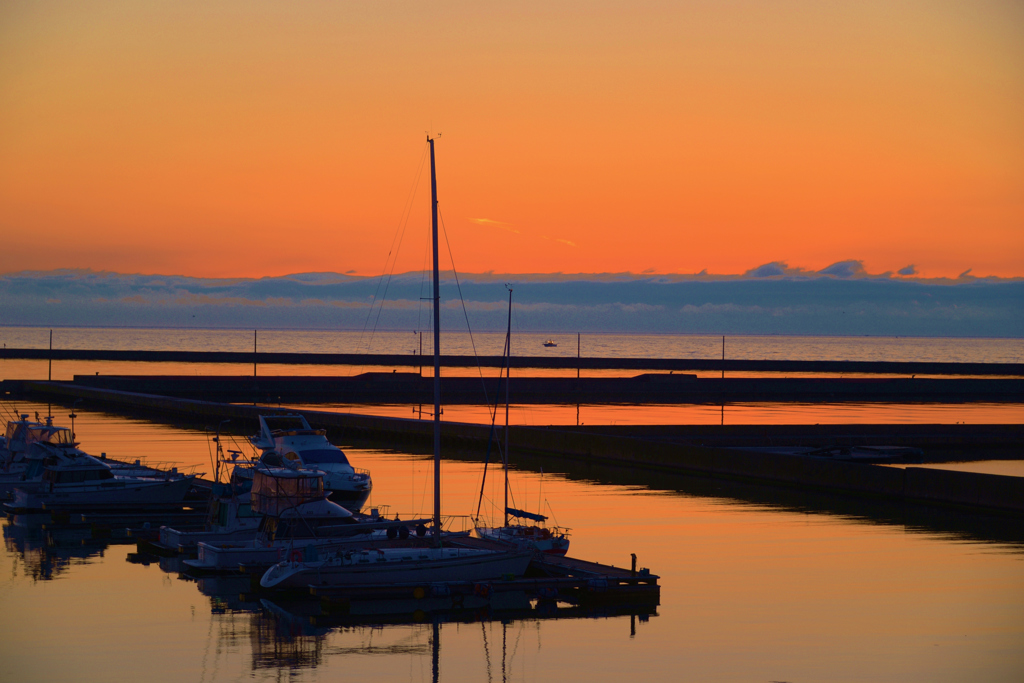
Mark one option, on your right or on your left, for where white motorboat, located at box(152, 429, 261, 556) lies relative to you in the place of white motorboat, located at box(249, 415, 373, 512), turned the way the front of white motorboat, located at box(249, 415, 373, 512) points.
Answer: on your right

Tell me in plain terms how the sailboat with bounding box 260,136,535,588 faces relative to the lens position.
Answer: facing to the right of the viewer

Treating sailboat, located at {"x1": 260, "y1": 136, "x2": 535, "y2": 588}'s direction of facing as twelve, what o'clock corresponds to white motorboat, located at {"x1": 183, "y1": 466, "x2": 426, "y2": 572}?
The white motorboat is roughly at 8 o'clock from the sailboat.

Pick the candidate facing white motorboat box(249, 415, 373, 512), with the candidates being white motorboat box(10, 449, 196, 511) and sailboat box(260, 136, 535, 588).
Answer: white motorboat box(10, 449, 196, 511)

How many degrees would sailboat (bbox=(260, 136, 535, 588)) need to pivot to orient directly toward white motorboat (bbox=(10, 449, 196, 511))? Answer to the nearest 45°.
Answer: approximately 135° to its left

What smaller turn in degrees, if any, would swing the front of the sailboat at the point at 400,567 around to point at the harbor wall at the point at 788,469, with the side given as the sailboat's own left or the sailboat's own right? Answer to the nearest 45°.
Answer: approximately 45° to the sailboat's own left

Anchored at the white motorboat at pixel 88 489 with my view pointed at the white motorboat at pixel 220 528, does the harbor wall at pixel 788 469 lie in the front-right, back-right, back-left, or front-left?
front-left

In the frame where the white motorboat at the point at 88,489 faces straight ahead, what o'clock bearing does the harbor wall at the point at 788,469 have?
The harbor wall is roughly at 12 o'clock from the white motorboat.

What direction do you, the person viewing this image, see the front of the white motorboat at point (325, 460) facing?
facing the viewer and to the right of the viewer

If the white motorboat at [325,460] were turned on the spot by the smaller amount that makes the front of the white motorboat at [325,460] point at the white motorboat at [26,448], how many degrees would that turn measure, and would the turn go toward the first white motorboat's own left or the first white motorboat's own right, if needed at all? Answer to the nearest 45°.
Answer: approximately 135° to the first white motorboat's own right

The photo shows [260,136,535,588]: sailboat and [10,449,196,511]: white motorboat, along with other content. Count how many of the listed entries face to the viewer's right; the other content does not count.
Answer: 2

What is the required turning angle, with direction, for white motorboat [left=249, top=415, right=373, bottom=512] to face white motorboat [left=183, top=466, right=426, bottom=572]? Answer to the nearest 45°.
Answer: approximately 45° to its right

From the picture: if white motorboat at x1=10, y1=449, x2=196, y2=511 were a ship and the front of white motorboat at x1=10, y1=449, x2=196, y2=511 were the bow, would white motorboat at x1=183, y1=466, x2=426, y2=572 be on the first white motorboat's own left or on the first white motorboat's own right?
on the first white motorboat's own right

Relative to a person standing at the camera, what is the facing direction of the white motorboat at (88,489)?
facing to the right of the viewer

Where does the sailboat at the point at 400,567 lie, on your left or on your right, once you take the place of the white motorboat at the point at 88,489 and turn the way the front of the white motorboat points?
on your right

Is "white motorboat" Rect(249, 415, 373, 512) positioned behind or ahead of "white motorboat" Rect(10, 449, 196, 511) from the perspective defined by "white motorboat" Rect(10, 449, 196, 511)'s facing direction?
ahead
